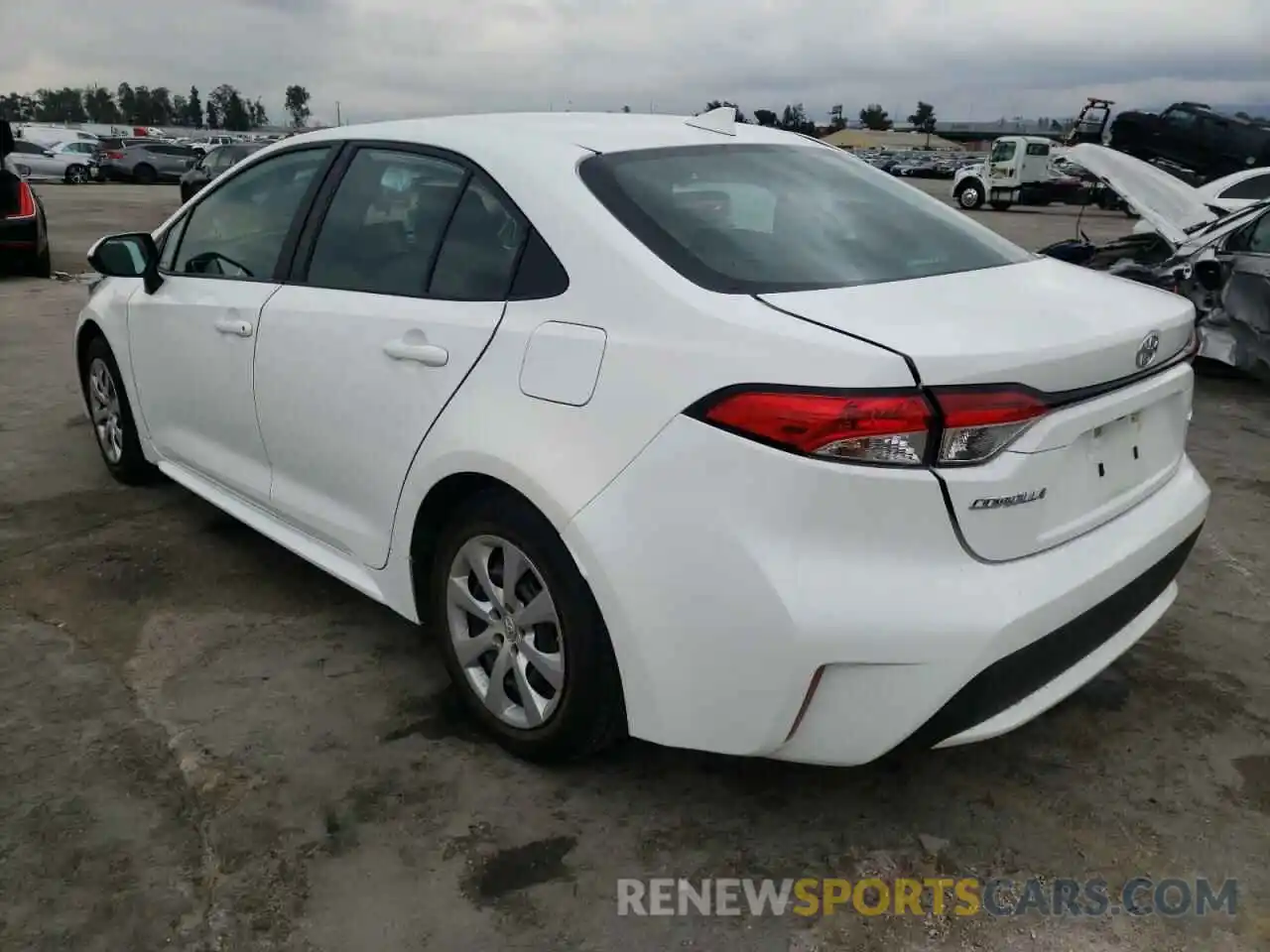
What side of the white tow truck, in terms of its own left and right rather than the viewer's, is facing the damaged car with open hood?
left

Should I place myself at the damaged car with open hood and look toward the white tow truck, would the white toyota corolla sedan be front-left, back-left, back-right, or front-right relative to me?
back-left

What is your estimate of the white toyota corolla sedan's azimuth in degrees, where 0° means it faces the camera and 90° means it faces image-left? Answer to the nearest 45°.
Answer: approximately 135°

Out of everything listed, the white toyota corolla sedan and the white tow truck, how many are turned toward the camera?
0

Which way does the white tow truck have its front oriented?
to the viewer's left

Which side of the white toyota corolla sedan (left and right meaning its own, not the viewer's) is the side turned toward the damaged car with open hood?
right

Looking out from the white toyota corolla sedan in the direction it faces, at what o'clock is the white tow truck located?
The white tow truck is roughly at 2 o'clock from the white toyota corolla sedan.

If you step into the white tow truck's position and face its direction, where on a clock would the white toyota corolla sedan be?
The white toyota corolla sedan is roughly at 9 o'clock from the white tow truck.
